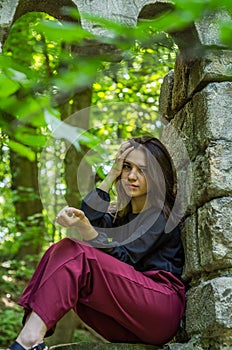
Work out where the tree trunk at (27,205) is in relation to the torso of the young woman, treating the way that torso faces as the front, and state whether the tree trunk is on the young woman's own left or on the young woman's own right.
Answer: on the young woman's own right
